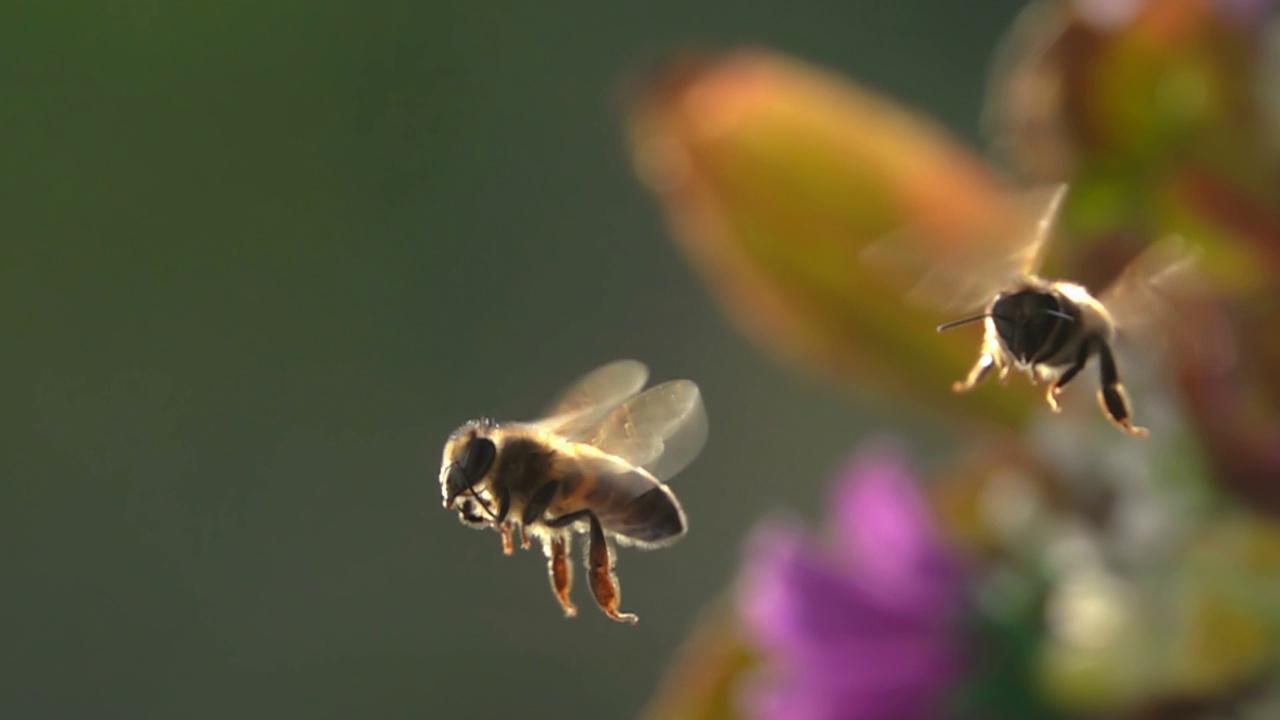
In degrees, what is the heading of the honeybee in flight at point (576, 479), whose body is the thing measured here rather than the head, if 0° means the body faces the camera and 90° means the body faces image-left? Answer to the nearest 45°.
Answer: approximately 90°
